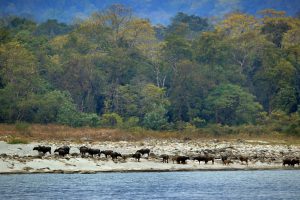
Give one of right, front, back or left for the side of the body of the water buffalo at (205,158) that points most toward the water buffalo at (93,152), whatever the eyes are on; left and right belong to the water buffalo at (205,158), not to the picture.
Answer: front

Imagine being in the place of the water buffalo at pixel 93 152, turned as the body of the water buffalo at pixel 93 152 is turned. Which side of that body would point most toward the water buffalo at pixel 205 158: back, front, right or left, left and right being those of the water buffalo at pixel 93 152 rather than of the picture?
back

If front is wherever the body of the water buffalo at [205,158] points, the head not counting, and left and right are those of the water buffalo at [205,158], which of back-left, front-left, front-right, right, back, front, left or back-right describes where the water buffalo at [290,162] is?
back

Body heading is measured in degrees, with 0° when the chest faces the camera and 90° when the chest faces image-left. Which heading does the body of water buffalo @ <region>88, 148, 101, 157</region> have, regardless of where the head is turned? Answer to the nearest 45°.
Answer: approximately 90°

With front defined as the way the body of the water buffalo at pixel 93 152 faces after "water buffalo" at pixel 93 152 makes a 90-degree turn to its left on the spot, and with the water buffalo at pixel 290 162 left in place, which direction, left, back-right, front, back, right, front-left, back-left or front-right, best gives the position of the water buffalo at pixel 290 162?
left

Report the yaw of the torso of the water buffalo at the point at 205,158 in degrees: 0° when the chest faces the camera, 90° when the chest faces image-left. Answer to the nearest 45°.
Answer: approximately 90°

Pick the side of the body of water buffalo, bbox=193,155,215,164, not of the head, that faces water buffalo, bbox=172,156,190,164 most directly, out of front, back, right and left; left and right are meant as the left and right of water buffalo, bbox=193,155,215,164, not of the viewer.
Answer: front
